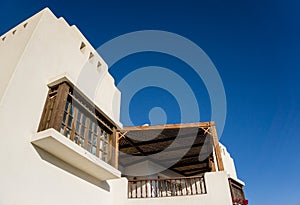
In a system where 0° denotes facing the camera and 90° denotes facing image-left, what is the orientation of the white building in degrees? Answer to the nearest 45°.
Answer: approximately 315°
